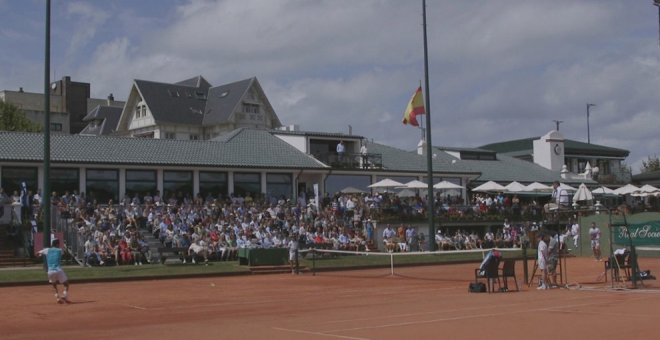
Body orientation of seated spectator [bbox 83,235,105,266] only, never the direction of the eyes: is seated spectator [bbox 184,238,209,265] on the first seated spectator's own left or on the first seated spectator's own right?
on the first seated spectator's own left

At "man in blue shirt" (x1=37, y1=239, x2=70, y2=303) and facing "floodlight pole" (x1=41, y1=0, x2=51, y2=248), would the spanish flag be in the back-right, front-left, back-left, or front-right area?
front-right

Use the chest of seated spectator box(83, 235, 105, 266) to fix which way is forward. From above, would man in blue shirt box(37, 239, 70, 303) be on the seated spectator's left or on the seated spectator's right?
on the seated spectator's right

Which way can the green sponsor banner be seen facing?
toward the camera

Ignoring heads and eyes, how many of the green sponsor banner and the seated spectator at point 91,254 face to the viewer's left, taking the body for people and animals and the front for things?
0

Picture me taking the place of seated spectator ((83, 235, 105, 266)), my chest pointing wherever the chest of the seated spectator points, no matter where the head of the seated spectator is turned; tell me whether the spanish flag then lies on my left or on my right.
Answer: on my left

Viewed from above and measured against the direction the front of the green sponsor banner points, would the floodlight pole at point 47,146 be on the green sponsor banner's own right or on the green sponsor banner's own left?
on the green sponsor banner's own right

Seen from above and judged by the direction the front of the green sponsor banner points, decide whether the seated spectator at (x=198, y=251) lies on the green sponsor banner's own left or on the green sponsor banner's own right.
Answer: on the green sponsor banner's own right

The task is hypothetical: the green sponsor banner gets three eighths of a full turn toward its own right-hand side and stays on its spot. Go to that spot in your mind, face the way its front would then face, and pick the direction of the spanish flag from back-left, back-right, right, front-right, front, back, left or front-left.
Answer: front

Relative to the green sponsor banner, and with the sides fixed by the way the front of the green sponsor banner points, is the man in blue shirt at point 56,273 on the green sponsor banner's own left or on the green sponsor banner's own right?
on the green sponsor banner's own right

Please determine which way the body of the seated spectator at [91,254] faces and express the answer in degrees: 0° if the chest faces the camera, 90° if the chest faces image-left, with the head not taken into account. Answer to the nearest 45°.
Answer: approximately 315°
